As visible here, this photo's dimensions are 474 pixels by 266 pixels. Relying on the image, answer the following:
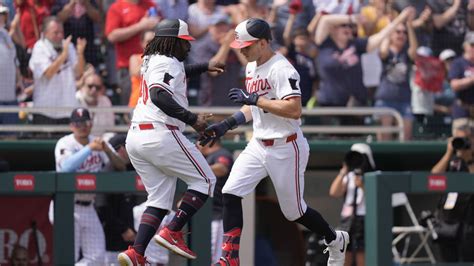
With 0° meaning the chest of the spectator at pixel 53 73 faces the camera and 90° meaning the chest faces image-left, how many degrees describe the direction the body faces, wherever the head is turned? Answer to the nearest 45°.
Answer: approximately 315°

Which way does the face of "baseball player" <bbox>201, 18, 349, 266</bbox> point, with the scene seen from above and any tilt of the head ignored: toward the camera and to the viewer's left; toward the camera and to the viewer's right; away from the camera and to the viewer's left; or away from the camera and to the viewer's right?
toward the camera and to the viewer's left

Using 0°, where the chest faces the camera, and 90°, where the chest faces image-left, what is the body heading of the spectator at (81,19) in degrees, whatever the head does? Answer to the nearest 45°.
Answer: approximately 0°

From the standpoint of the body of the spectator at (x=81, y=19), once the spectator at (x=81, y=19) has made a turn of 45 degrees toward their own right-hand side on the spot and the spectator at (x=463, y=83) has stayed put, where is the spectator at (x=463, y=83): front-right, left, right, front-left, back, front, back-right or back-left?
back-left
